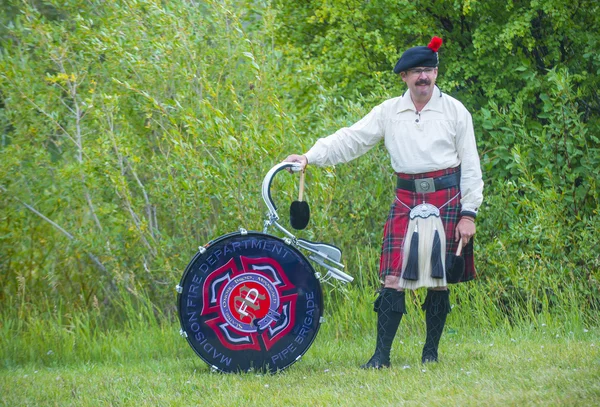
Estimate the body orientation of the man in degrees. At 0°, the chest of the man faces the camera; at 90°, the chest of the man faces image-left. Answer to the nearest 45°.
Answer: approximately 0°
